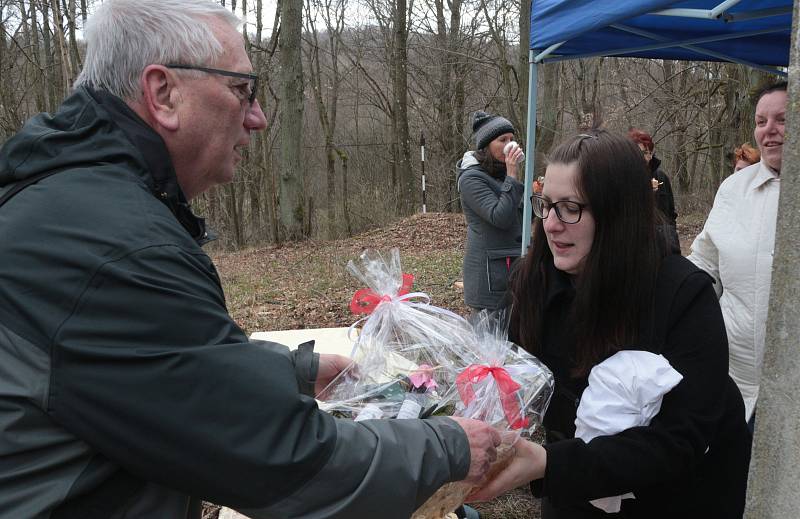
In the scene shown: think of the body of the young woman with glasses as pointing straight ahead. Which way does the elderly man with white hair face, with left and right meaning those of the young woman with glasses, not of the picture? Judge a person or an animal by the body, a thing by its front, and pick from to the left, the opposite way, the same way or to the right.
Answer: the opposite way

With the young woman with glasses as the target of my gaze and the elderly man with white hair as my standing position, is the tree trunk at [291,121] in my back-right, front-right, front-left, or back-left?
front-left

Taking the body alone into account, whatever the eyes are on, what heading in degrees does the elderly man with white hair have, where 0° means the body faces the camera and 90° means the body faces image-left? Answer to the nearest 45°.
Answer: approximately 270°

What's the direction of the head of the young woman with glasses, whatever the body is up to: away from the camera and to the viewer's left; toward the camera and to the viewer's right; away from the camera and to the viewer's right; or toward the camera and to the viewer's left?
toward the camera and to the viewer's left

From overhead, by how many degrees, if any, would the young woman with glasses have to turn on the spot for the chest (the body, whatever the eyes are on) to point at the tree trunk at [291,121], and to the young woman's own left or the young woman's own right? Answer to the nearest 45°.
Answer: approximately 90° to the young woman's own right

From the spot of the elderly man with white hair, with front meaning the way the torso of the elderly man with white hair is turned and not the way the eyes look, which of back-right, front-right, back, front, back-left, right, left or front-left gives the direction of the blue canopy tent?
front-left

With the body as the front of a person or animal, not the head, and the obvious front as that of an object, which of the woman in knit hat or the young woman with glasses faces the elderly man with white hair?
the young woman with glasses

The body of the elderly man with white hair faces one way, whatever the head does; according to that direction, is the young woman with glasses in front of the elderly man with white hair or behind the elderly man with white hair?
in front

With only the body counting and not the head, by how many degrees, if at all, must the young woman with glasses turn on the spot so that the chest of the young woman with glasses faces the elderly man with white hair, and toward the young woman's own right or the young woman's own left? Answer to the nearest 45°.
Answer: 0° — they already face them

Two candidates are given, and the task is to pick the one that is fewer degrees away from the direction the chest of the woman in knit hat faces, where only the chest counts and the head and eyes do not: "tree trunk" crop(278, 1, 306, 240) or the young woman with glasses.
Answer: the young woman with glasses

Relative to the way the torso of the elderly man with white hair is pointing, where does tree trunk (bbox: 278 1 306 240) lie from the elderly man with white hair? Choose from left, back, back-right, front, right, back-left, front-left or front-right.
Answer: left
